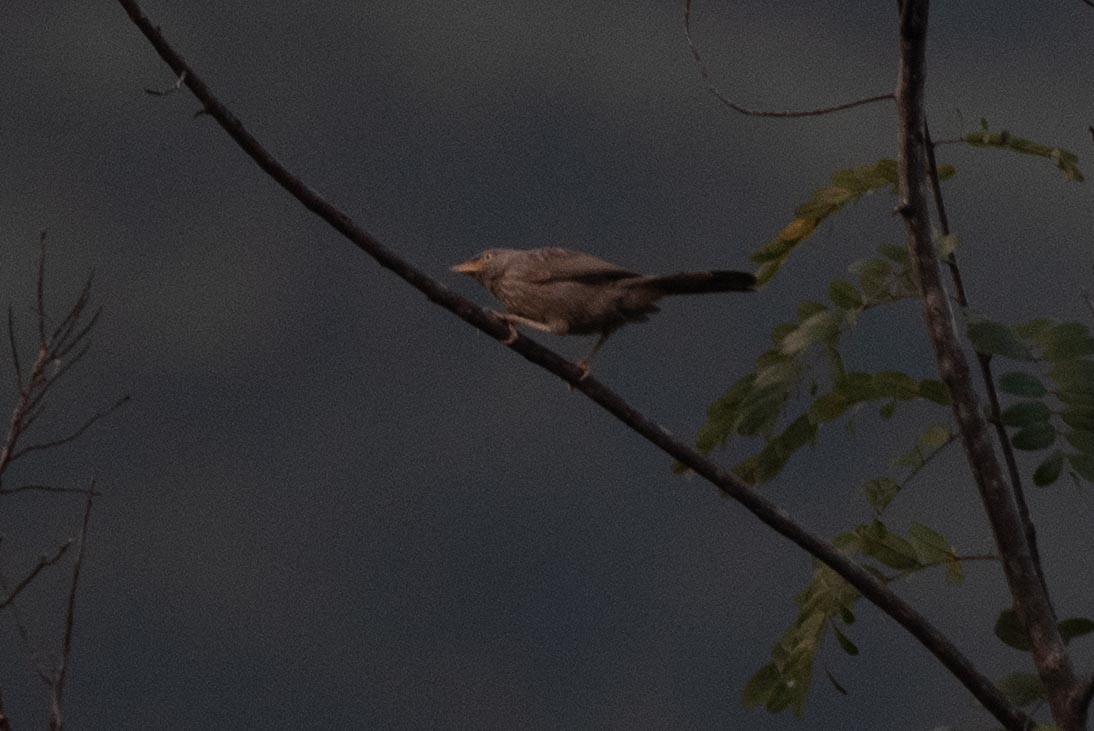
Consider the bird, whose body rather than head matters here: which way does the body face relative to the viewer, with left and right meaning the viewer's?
facing to the left of the viewer

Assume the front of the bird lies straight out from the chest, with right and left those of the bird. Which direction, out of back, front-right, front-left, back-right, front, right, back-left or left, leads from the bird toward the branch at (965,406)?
back-left
